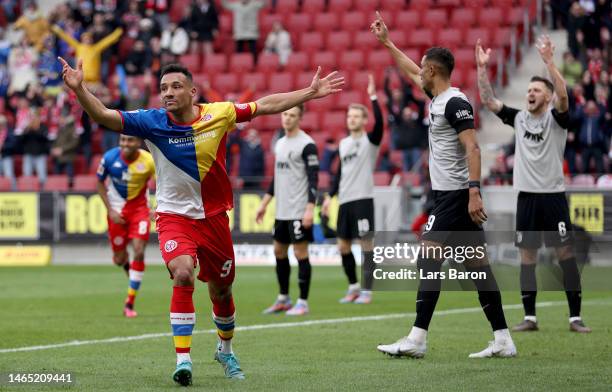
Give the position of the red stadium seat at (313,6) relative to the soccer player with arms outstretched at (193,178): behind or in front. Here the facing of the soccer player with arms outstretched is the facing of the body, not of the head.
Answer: behind

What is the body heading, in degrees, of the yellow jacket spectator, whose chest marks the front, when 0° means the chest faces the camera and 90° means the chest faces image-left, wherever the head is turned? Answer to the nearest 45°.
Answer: approximately 0°

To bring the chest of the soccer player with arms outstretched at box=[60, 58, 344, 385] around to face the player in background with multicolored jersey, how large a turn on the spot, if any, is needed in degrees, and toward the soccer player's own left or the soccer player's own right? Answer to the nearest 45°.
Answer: approximately 180°

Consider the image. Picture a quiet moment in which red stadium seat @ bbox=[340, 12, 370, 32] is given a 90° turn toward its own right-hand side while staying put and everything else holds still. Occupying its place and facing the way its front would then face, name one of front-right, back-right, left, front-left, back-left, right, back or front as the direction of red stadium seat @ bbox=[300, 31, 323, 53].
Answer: front

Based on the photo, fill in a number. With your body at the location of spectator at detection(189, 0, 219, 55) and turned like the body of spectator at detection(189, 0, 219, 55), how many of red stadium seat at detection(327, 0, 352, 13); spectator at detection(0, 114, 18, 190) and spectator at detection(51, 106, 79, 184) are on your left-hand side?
1

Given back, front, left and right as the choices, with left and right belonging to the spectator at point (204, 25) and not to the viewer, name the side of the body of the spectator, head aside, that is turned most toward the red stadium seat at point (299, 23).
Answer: left

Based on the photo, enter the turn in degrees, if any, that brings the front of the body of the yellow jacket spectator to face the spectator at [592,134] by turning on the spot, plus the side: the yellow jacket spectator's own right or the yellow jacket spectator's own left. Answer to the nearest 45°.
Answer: approximately 45° to the yellow jacket spectator's own left

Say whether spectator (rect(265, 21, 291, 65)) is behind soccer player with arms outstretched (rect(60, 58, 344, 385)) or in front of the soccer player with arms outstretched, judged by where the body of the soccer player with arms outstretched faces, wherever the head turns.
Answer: behind
